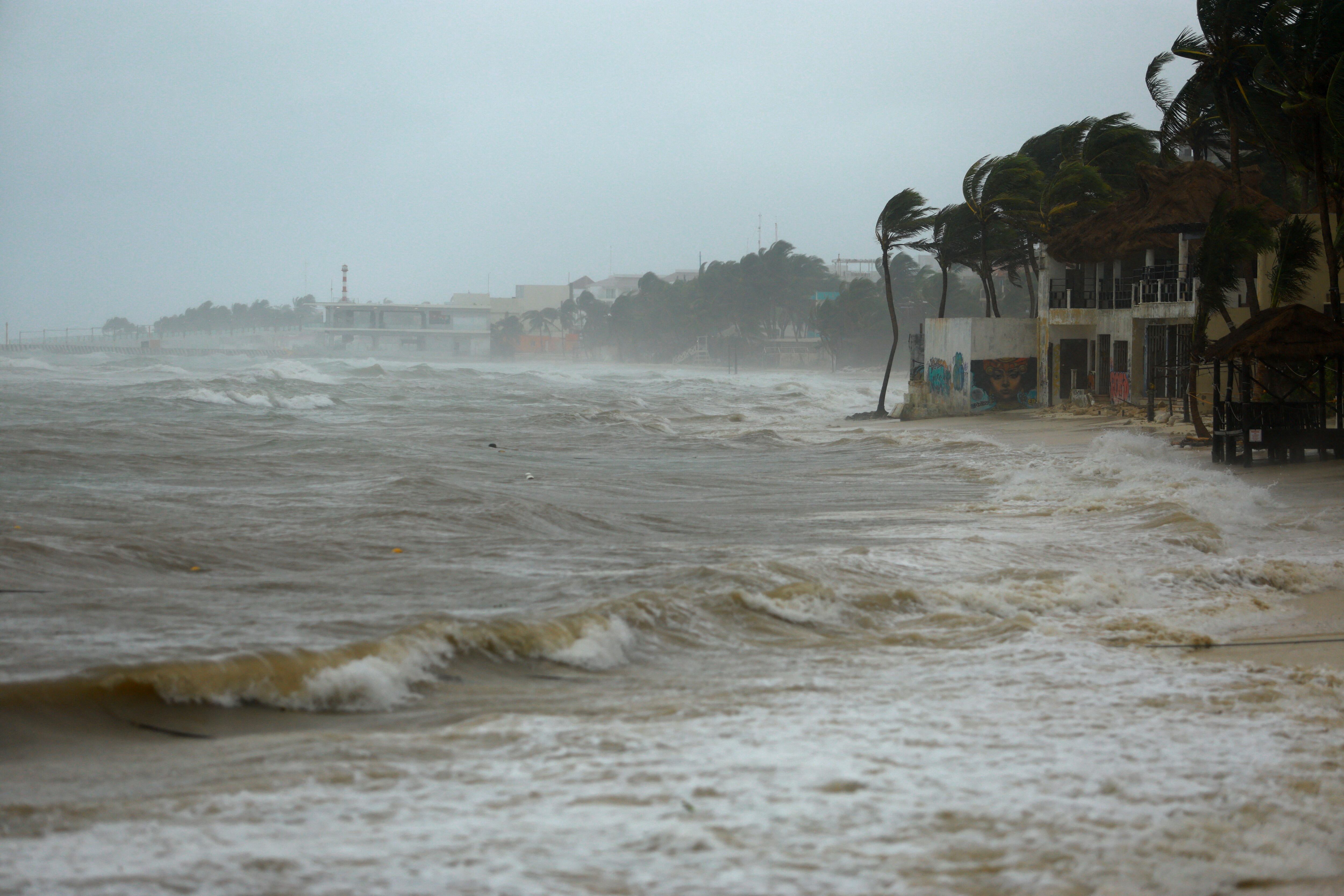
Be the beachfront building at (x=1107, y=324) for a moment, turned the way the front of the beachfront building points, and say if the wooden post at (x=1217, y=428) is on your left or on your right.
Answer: on your left

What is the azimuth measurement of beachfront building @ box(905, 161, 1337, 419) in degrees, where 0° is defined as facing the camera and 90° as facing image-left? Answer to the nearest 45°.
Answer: approximately 45°

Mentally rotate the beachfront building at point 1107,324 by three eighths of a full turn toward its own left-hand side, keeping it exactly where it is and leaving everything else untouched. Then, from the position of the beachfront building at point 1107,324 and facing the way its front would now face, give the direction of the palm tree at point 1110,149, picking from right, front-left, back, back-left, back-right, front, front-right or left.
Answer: left
